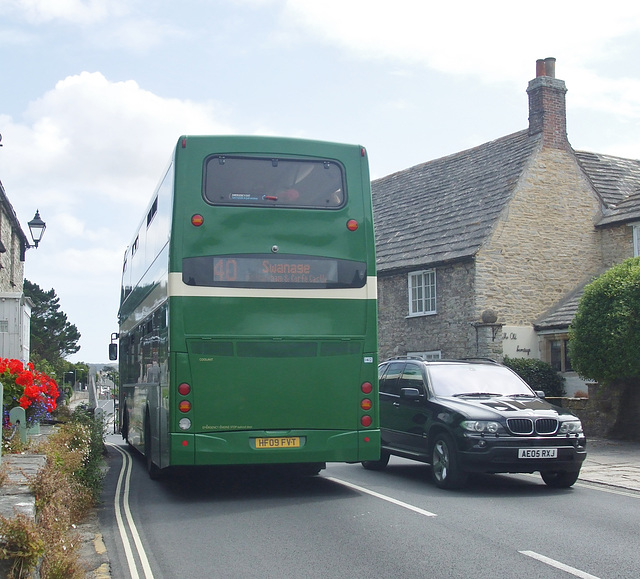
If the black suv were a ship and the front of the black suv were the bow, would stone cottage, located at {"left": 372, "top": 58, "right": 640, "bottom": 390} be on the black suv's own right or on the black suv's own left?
on the black suv's own left

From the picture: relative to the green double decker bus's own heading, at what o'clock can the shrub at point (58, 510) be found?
The shrub is roughly at 7 o'clock from the green double decker bus.

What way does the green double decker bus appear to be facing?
away from the camera

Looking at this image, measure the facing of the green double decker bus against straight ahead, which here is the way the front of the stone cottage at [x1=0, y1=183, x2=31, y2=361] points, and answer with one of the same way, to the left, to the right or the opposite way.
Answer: to the left

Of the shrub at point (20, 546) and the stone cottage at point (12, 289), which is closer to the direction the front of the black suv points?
the shrub

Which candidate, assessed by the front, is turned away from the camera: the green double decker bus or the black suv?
the green double decker bus

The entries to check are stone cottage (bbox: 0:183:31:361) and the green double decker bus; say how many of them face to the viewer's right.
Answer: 1

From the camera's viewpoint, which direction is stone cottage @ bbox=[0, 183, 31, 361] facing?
to the viewer's right

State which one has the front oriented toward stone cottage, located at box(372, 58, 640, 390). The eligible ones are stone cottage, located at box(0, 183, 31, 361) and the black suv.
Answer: stone cottage, located at box(0, 183, 31, 361)
